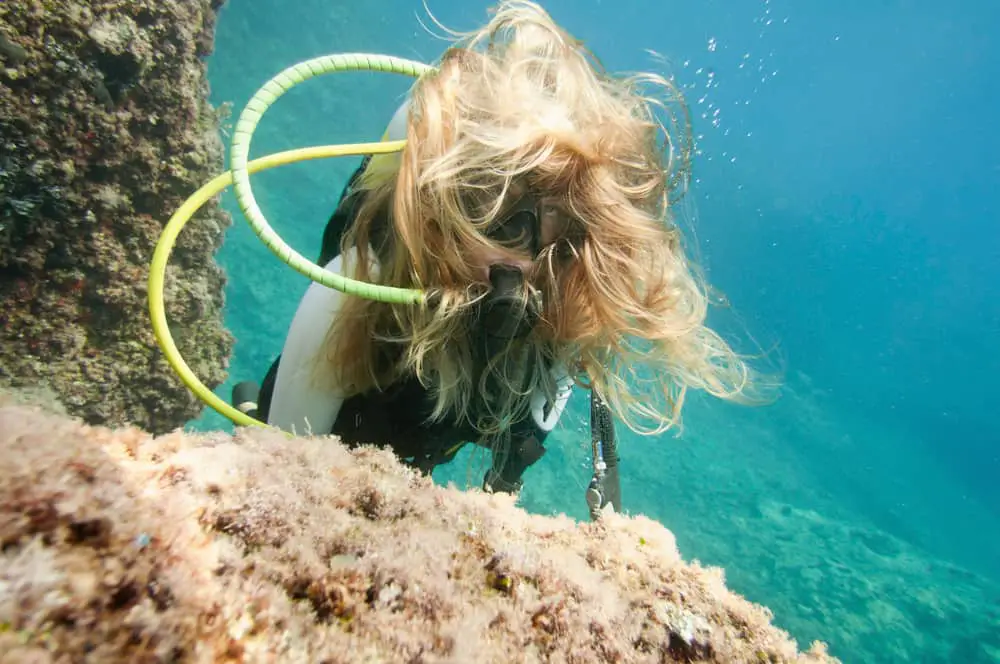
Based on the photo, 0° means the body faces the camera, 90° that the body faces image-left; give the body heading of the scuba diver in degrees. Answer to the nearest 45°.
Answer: approximately 0°
